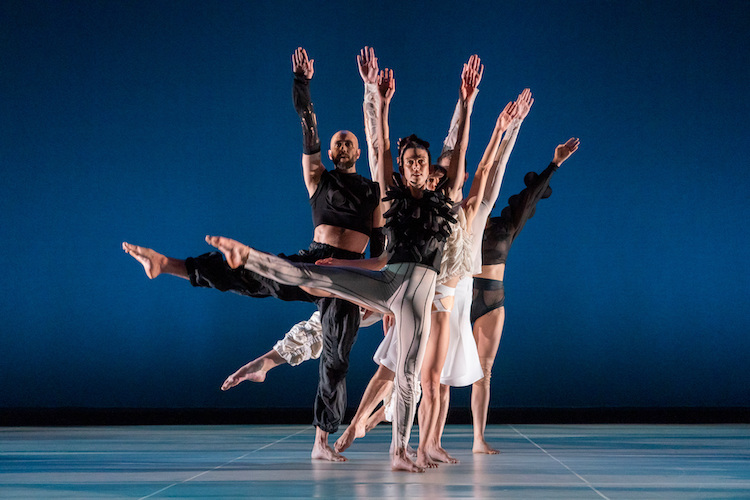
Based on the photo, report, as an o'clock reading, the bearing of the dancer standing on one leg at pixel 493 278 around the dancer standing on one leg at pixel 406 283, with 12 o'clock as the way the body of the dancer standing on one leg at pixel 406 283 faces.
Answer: the dancer standing on one leg at pixel 493 278 is roughly at 7 o'clock from the dancer standing on one leg at pixel 406 283.

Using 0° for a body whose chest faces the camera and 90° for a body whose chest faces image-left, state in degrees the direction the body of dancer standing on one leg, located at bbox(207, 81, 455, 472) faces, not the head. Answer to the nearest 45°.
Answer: approximately 0°

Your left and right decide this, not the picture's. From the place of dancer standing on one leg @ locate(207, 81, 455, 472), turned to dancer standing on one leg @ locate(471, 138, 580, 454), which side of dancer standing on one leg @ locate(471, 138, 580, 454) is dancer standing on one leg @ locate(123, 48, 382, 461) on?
left

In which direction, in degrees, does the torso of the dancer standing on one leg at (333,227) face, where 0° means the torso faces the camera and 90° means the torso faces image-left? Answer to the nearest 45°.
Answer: approximately 0°

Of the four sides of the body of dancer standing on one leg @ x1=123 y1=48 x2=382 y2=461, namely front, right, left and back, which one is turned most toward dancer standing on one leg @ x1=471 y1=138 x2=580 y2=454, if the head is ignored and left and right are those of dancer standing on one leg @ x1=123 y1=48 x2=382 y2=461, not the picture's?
left

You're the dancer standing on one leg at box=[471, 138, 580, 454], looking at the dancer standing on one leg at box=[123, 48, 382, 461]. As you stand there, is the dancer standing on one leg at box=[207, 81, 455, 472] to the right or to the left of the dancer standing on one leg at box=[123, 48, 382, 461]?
left

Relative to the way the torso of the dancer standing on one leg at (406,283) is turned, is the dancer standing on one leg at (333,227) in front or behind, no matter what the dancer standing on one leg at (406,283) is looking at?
behind
